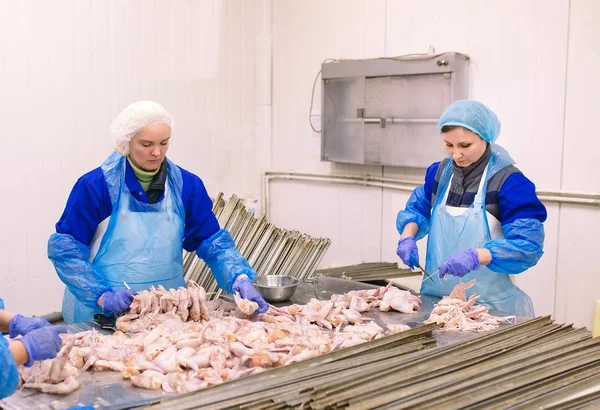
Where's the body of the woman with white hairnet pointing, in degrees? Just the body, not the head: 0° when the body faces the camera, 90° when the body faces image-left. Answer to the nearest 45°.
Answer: approximately 315°

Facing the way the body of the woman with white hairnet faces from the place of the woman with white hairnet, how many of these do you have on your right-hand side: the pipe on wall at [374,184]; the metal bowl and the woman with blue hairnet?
0

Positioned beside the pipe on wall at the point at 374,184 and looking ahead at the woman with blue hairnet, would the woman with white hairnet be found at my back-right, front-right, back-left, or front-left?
front-right

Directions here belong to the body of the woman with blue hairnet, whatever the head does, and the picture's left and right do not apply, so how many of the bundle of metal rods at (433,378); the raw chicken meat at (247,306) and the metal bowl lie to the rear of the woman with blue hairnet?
0

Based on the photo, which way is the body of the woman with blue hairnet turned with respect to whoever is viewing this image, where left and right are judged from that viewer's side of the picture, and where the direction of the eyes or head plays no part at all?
facing the viewer and to the left of the viewer

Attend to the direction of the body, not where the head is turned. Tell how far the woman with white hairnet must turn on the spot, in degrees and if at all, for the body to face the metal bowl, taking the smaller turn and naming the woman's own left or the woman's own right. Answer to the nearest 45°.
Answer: approximately 45° to the woman's own left

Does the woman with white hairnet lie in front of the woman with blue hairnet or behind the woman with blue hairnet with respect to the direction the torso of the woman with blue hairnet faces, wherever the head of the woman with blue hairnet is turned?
in front

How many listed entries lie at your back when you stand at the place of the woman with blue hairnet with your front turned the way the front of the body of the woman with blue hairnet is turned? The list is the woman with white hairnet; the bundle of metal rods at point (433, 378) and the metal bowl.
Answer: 0

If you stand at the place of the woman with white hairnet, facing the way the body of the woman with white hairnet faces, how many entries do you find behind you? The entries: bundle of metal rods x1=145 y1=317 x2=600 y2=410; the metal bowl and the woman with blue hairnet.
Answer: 0

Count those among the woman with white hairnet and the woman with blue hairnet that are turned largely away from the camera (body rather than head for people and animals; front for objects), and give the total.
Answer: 0

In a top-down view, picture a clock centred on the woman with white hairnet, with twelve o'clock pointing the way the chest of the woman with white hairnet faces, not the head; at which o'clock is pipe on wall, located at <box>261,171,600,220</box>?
The pipe on wall is roughly at 9 o'clock from the woman with white hairnet.

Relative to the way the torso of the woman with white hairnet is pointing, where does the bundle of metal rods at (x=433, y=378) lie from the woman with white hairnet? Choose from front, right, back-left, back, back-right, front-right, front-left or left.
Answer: front

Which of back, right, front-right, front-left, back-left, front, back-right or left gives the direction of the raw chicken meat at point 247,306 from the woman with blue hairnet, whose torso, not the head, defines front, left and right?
front

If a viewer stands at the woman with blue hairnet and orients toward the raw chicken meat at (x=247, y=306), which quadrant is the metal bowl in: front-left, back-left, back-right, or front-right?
front-right

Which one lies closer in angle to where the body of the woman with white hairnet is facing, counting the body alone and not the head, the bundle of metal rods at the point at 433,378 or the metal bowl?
the bundle of metal rods
